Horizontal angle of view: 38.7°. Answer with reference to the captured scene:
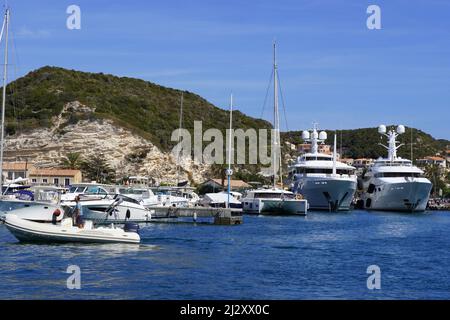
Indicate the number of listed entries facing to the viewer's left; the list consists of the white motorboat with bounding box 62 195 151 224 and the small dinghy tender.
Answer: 2

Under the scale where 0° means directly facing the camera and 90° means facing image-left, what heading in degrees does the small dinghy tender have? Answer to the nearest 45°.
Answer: approximately 90°

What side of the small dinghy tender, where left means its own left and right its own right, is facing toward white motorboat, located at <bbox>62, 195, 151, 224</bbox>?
right

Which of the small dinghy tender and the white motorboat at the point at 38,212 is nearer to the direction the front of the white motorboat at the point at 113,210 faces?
the white motorboat

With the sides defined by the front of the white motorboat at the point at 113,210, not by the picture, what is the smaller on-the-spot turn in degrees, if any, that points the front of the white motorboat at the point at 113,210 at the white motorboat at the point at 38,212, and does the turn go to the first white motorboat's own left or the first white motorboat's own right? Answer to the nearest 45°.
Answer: approximately 45° to the first white motorboat's own left

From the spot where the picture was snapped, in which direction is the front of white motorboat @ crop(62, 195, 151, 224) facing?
facing to the left of the viewer

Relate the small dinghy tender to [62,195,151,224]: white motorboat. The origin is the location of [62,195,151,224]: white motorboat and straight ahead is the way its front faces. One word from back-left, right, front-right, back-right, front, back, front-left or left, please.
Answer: left

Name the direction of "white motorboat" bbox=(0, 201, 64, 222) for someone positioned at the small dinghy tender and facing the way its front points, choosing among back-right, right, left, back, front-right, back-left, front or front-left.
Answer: right
